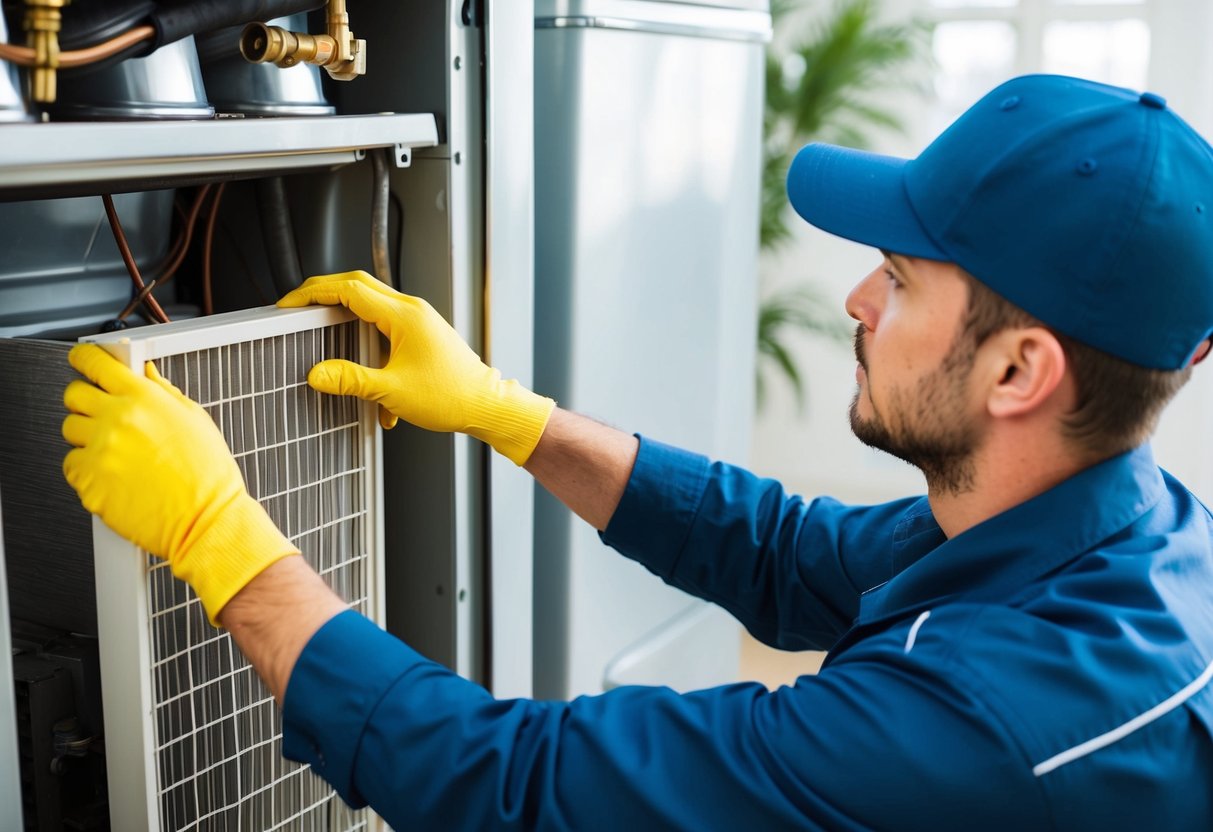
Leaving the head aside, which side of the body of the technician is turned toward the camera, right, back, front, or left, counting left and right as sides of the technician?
left

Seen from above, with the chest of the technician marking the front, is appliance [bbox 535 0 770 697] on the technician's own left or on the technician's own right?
on the technician's own right

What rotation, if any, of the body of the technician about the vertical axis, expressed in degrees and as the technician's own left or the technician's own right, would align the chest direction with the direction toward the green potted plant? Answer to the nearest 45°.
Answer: approximately 90° to the technician's own right
